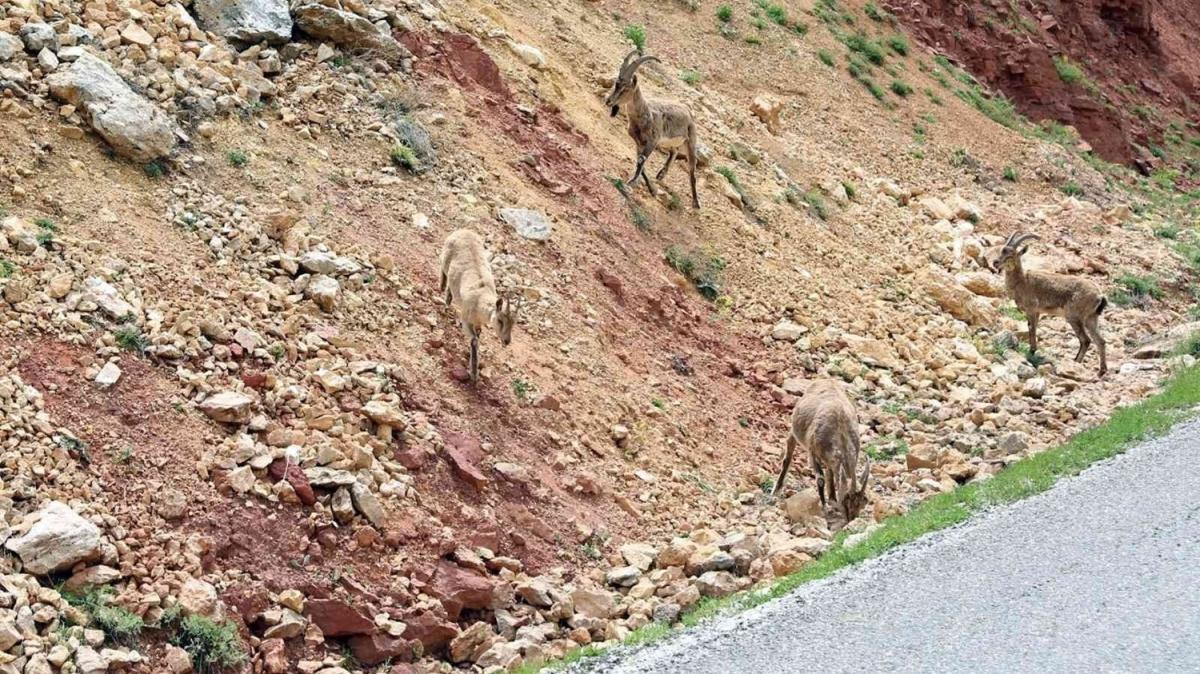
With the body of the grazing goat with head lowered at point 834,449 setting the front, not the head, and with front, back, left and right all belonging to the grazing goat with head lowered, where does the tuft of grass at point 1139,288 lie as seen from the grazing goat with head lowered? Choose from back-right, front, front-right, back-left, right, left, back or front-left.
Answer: back-left

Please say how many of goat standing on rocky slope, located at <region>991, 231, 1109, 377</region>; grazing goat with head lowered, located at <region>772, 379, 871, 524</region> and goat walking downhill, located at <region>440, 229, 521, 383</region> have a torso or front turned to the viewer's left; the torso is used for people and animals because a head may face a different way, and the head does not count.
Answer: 1

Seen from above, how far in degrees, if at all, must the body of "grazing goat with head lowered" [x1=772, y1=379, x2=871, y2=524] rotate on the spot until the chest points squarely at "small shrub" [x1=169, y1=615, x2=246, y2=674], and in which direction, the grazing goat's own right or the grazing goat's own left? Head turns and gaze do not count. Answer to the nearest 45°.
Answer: approximately 90° to the grazing goat's own right

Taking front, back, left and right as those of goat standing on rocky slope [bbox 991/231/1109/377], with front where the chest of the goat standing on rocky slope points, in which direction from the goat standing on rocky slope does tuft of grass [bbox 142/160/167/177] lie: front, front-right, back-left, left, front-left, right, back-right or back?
front-left

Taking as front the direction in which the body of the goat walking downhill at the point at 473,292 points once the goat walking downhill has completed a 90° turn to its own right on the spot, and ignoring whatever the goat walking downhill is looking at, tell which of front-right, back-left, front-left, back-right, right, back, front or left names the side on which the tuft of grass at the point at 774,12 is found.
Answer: back-right

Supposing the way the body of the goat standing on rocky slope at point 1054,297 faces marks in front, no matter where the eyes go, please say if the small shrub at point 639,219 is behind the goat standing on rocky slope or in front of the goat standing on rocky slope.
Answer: in front

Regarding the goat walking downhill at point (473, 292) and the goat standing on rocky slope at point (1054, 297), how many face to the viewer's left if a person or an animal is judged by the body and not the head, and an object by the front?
1

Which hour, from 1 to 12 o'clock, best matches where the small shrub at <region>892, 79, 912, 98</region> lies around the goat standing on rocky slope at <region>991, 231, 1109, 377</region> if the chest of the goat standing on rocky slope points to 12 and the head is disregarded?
The small shrub is roughly at 2 o'clock from the goat standing on rocky slope.

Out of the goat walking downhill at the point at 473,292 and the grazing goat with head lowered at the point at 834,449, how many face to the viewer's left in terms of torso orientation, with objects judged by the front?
0

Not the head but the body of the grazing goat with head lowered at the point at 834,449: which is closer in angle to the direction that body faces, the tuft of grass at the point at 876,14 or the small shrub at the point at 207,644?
the small shrub

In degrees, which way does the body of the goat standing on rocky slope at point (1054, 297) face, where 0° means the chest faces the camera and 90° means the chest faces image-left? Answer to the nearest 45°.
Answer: approximately 90°

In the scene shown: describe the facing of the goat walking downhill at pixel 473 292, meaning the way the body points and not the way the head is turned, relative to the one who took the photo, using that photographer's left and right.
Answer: facing the viewer and to the right of the viewer

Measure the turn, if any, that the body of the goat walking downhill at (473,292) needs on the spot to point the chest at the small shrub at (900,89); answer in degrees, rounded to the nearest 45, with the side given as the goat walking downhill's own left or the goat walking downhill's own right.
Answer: approximately 135° to the goat walking downhill's own left
